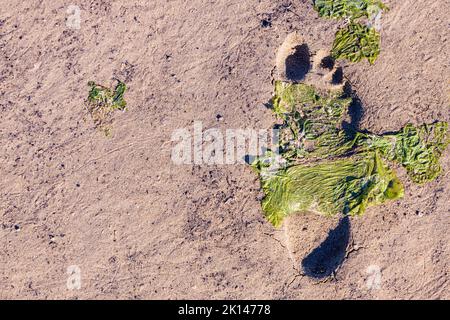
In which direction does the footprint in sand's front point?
away from the camera

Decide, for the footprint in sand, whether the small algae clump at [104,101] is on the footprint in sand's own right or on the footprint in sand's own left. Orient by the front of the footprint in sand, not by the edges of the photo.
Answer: on the footprint in sand's own left
